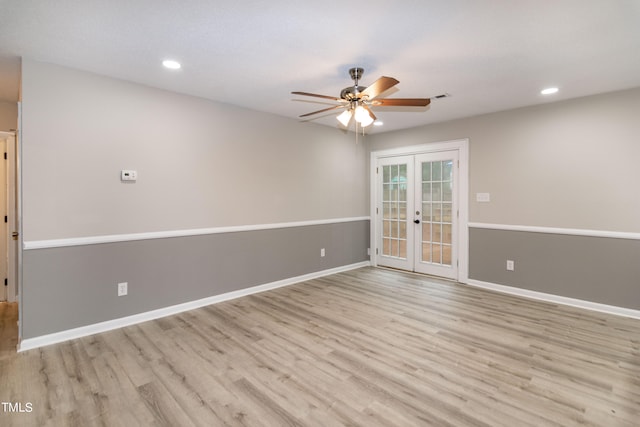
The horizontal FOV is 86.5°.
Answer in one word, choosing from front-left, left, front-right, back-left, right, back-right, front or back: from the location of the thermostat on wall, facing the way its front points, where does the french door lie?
left

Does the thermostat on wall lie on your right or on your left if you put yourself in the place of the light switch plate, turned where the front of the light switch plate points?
on your right

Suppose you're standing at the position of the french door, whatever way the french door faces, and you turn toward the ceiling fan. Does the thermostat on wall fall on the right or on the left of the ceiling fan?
right

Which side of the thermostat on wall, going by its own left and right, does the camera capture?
front

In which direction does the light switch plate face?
toward the camera

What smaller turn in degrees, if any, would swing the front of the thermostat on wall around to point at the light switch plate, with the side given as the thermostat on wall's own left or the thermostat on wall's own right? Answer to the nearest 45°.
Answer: approximately 90° to the thermostat on wall's own left

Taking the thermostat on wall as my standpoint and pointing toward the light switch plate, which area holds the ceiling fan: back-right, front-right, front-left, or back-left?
front-right

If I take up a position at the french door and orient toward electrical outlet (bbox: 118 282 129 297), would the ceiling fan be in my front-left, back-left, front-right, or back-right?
front-left

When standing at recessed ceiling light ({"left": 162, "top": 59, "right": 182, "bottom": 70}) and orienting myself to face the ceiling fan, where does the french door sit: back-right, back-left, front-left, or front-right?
front-left

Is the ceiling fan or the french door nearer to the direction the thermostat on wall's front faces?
the ceiling fan
